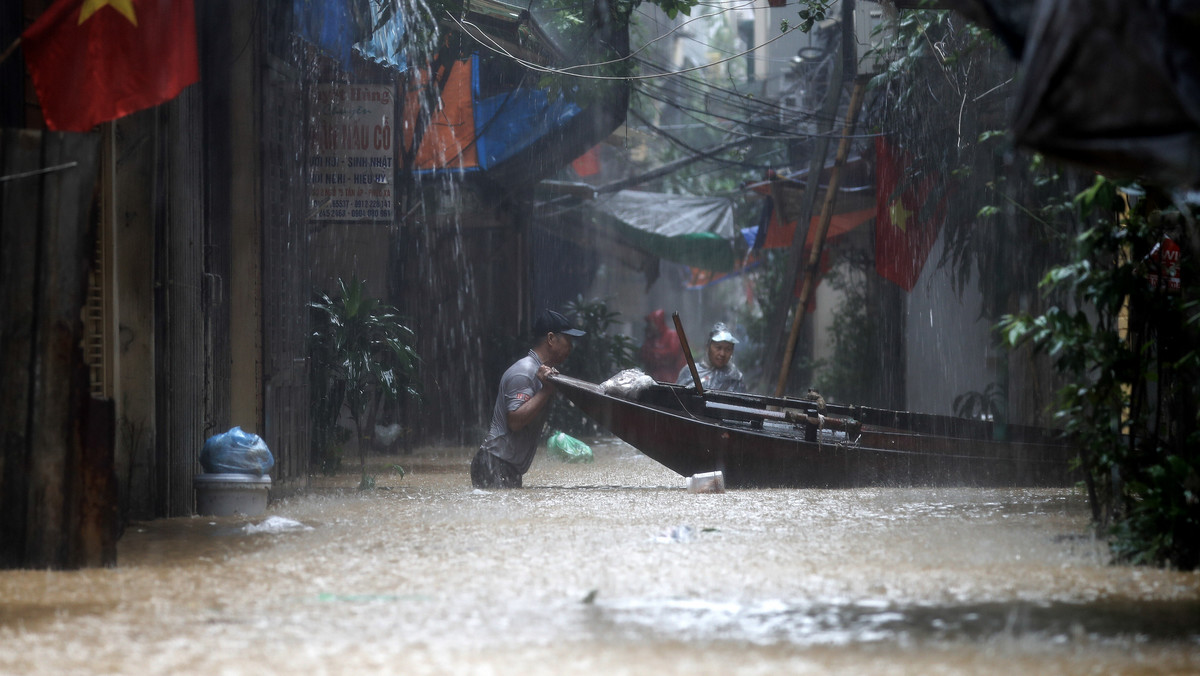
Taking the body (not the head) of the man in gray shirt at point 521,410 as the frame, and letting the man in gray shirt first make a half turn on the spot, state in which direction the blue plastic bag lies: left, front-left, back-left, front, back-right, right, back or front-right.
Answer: front-left

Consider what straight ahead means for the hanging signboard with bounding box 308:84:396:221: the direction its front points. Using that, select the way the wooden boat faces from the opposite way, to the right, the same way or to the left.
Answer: to the right

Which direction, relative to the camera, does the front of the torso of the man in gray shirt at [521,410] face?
to the viewer's right

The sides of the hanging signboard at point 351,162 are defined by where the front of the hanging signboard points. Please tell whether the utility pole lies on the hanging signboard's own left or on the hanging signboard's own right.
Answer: on the hanging signboard's own left

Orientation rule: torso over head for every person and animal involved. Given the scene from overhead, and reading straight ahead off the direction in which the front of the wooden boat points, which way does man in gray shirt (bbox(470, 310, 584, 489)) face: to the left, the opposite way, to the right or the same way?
the opposite way

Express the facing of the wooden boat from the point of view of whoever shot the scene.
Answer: facing to the left of the viewer

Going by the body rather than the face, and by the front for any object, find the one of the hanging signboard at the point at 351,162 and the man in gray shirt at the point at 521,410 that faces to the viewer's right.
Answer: the man in gray shirt

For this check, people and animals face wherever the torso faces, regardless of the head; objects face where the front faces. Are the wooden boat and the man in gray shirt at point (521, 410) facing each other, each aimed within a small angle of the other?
yes

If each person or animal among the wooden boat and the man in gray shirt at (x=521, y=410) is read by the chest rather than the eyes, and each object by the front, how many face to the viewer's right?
1

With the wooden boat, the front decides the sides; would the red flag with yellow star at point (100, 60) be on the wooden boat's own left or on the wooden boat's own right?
on the wooden boat's own left

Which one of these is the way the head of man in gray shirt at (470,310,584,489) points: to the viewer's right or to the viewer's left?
to the viewer's right
